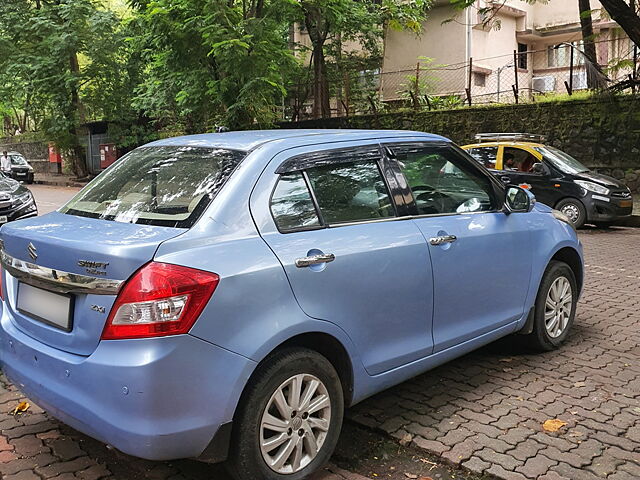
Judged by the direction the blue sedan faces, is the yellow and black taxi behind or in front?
in front

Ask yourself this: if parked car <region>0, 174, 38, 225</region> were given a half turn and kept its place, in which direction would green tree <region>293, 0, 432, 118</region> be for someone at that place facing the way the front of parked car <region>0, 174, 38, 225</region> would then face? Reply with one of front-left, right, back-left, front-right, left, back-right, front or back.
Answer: right

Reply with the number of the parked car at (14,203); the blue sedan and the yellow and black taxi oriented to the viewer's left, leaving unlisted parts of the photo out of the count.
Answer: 0

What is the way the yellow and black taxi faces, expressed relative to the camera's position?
facing the viewer and to the right of the viewer

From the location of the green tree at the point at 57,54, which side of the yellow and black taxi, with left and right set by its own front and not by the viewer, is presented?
back

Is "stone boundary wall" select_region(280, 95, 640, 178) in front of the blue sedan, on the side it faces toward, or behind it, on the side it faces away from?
in front

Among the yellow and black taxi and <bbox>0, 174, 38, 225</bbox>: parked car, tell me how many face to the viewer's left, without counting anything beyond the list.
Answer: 0

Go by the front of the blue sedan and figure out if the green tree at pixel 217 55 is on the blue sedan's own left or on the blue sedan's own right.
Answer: on the blue sedan's own left

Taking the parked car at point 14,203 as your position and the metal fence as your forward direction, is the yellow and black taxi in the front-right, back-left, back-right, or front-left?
front-right

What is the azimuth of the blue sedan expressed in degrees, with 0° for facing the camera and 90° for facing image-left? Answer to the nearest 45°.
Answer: approximately 225°

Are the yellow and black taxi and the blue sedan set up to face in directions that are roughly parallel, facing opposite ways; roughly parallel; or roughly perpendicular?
roughly perpendicular

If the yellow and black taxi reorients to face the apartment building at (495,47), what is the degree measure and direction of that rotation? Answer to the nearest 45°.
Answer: approximately 135° to its left

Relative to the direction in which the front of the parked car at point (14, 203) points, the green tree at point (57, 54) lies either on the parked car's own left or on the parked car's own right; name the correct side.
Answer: on the parked car's own left

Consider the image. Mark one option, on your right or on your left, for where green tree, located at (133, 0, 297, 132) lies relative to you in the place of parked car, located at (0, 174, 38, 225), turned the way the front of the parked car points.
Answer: on your left

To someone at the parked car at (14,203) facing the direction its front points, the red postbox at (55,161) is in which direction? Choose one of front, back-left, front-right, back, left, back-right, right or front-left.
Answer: back-left
